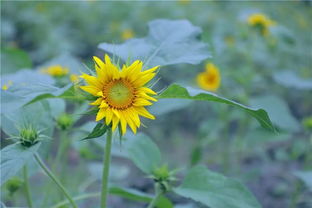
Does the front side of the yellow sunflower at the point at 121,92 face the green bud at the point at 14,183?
no

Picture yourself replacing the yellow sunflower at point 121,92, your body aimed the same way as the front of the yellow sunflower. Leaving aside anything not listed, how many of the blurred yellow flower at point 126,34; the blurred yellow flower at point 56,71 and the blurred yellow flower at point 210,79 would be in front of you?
0

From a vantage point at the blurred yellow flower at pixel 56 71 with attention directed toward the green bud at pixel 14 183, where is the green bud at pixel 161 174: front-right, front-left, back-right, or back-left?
front-left

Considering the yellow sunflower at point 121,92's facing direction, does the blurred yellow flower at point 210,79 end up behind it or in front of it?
behind

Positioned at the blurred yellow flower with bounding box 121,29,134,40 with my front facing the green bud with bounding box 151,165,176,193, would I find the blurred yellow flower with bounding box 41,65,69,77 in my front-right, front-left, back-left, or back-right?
front-right

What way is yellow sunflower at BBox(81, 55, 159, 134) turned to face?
toward the camera
